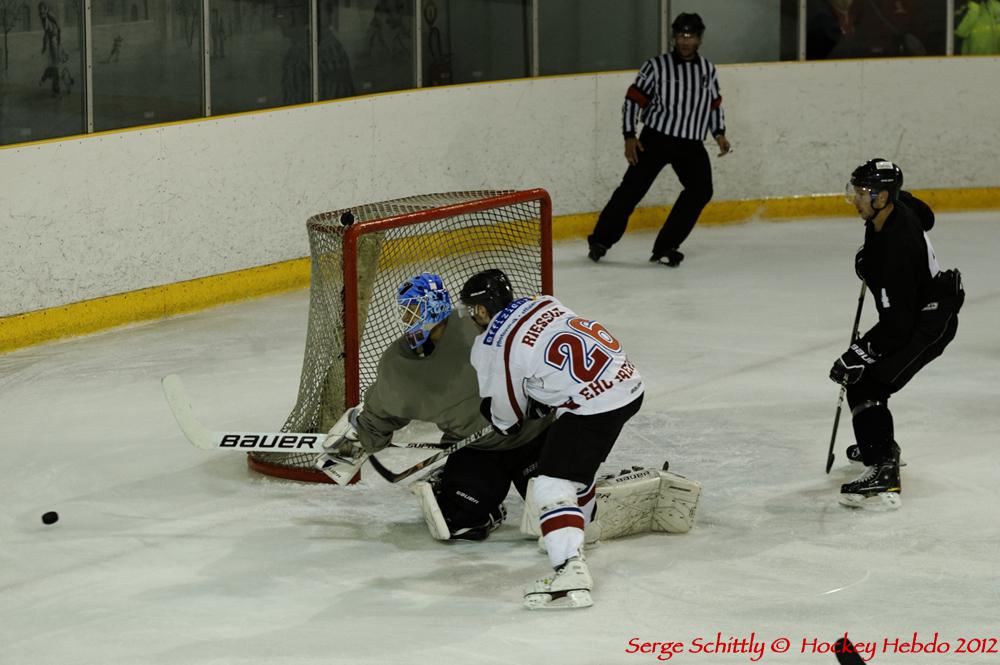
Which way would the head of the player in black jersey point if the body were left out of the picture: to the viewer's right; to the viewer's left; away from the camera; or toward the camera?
to the viewer's left

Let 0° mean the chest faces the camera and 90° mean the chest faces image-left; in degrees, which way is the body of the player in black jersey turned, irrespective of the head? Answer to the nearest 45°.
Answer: approximately 90°

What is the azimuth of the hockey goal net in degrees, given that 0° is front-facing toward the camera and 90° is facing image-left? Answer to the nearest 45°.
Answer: approximately 315°

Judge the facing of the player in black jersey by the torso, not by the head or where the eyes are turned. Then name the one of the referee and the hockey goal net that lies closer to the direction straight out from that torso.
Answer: the hockey goal net

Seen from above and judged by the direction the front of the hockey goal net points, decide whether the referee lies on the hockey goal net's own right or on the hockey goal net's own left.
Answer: on the hockey goal net's own left

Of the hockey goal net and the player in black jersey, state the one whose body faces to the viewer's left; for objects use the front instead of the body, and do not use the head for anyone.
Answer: the player in black jersey

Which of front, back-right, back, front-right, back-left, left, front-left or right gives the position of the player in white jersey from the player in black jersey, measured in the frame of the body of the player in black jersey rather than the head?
front-left

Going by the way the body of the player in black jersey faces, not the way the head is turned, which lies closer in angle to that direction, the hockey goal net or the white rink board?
the hockey goal net

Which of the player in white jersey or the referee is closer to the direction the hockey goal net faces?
the player in white jersey

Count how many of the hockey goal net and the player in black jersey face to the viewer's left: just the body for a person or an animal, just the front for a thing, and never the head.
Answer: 1

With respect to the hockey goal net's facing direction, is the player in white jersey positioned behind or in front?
in front

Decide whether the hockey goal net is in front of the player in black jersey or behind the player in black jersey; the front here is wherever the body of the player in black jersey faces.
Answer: in front

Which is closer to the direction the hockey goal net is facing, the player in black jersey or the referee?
the player in black jersey

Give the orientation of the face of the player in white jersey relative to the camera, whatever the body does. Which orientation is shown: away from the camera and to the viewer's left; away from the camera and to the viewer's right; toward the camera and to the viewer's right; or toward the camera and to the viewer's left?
away from the camera and to the viewer's left

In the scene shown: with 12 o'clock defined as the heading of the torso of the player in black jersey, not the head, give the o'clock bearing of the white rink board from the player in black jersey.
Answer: The white rink board is roughly at 2 o'clock from the player in black jersey.
